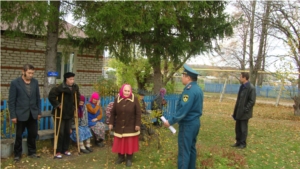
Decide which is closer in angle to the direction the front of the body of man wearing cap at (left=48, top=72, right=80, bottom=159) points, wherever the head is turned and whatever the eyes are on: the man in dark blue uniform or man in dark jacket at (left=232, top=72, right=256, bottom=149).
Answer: the man in dark blue uniform

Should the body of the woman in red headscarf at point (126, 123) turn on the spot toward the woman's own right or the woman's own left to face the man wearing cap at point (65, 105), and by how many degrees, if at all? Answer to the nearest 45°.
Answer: approximately 90° to the woman's own right

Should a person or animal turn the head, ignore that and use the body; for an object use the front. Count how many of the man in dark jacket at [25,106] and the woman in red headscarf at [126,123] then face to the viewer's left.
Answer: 0

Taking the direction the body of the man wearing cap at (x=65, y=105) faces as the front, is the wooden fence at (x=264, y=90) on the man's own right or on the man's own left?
on the man's own left

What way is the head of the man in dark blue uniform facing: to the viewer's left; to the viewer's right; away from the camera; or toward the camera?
to the viewer's left

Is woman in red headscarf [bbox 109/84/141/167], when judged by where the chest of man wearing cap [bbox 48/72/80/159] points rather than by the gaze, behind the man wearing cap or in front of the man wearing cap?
in front

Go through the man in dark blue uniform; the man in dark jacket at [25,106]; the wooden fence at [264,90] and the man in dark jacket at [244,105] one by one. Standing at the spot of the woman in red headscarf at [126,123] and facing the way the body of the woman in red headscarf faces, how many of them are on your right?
1

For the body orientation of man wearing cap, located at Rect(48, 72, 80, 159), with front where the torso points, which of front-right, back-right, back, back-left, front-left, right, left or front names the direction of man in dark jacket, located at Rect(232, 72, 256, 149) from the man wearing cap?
front-left

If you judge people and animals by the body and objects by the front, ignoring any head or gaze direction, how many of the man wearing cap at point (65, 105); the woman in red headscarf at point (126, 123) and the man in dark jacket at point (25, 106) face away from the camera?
0

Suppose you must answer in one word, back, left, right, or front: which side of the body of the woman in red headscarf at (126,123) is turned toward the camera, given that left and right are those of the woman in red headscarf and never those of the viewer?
front

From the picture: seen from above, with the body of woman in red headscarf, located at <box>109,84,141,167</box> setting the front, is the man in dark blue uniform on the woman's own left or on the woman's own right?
on the woman's own left

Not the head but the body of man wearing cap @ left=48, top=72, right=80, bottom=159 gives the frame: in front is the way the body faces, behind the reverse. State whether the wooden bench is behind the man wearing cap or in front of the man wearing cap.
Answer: behind

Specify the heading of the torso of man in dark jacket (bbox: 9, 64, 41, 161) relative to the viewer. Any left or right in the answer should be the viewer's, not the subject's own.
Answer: facing the viewer and to the right of the viewer

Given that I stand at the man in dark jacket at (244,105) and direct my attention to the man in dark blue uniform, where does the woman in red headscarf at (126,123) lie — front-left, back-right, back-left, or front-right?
front-right

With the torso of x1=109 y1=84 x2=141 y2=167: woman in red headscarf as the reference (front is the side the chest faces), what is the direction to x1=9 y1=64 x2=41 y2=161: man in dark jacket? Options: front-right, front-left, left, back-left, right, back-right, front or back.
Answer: right

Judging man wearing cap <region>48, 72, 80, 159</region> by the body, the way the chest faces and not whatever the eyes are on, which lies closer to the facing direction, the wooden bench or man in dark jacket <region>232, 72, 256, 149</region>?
the man in dark jacket
